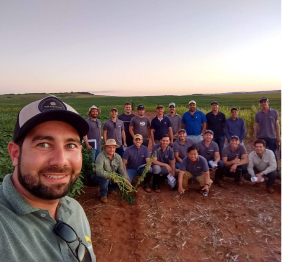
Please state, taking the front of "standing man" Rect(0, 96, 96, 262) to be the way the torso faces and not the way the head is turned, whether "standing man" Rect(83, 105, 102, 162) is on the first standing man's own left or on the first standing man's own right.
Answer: on the first standing man's own left

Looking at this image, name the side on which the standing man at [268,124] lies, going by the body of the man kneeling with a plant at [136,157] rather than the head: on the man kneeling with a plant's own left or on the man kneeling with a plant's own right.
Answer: on the man kneeling with a plant's own left

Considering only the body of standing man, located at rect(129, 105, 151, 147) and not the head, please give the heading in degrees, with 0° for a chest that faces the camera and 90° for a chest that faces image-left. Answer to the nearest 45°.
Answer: approximately 0°

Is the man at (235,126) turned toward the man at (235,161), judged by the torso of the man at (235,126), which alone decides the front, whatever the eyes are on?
yes

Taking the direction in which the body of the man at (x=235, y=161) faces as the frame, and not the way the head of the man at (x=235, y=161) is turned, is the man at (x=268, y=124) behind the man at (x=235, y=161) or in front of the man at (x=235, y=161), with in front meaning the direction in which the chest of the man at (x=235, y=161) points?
behind
